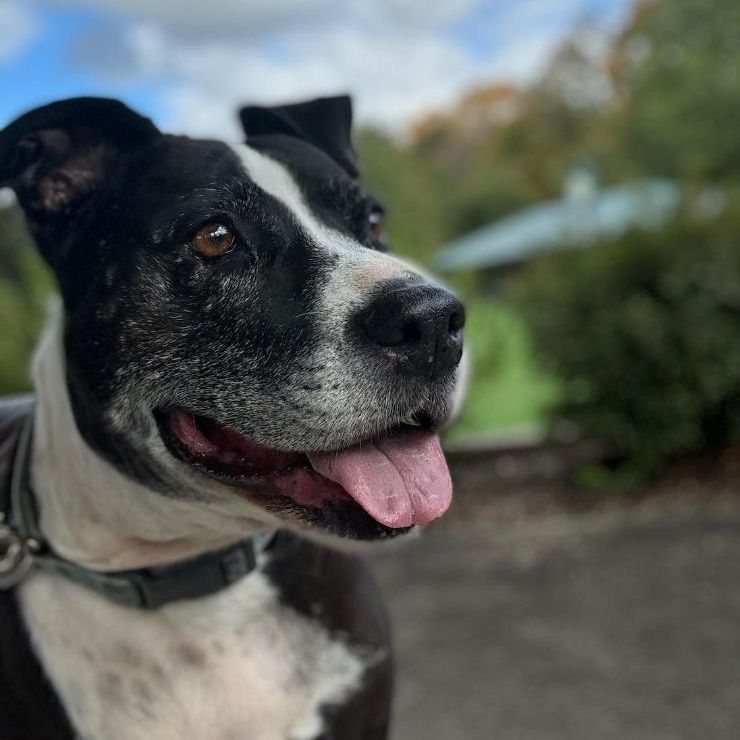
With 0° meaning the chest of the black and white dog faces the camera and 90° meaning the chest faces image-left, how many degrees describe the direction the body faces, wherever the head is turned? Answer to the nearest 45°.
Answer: approximately 315°
